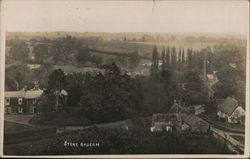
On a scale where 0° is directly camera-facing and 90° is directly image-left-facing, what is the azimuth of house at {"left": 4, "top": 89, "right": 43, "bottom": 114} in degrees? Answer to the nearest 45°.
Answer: approximately 0°

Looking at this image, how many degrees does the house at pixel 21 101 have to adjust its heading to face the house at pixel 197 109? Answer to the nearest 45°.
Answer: approximately 90° to its left

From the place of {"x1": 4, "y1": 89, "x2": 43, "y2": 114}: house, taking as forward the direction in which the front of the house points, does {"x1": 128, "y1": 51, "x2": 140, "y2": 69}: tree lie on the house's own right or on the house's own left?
on the house's own left

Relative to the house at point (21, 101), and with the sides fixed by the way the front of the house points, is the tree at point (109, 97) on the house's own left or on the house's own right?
on the house's own left

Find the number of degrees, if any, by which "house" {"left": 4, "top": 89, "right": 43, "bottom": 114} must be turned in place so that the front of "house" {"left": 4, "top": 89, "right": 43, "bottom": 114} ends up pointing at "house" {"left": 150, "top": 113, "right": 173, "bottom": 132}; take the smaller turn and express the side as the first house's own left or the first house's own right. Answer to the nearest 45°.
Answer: approximately 90° to the first house's own left
